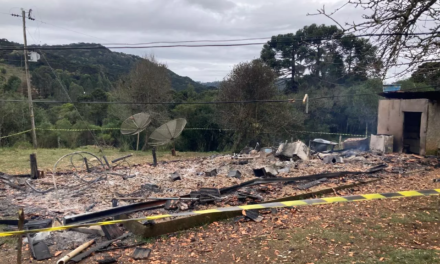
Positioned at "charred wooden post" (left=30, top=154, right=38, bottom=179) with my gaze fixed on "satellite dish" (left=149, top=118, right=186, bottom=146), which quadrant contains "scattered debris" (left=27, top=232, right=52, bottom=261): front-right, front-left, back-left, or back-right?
back-right

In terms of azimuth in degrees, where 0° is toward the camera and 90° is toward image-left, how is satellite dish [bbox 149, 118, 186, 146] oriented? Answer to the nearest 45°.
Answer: approximately 45°

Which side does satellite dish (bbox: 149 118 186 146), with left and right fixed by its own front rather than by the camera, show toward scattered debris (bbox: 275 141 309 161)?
left

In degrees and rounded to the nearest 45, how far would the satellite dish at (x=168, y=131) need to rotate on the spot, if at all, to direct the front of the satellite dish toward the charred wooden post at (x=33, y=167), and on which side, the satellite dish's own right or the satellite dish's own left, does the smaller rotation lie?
0° — it already faces it

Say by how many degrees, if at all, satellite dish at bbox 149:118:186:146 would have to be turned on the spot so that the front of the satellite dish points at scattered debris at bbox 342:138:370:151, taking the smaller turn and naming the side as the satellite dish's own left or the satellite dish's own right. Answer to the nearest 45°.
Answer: approximately 135° to the satellite dish's own left

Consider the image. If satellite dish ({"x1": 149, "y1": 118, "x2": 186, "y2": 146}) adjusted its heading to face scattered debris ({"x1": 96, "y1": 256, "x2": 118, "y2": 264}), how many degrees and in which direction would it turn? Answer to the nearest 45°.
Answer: approximately 45° to its left

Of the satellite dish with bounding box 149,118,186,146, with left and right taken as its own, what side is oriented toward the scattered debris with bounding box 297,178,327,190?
left
